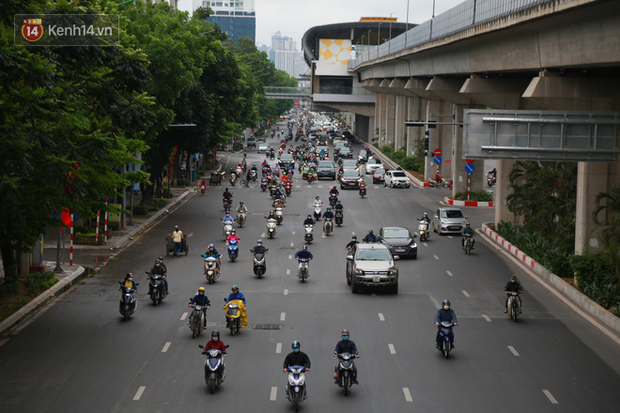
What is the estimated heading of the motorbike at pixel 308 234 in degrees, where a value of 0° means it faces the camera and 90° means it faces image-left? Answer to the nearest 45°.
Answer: approximately 0°

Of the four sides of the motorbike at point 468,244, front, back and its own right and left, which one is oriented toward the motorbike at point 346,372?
front

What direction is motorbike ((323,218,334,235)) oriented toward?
toward the camera

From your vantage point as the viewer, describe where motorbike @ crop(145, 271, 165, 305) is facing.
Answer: facing the viewer

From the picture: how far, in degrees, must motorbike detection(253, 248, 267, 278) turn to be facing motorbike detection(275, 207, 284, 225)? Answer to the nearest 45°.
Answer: approximately 180°

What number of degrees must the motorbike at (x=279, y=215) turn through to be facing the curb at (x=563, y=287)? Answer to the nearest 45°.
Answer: approximately 45° to its left

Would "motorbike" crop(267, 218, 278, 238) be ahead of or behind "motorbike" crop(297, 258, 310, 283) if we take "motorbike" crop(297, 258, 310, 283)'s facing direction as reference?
behind

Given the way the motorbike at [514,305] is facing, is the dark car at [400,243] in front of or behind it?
behind

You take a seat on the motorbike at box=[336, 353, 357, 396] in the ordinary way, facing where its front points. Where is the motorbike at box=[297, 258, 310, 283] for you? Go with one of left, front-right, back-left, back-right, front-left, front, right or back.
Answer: back

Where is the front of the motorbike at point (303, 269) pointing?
toward the camera

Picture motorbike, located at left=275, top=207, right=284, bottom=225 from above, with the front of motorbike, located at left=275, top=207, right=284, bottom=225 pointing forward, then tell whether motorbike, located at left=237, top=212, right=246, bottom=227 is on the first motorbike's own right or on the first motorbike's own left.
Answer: on the first motorbike's own right

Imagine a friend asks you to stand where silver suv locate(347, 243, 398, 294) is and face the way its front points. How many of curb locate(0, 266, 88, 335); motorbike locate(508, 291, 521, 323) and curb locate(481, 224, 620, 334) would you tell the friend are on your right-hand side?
1

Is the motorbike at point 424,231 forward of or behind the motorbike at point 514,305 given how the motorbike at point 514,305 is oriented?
behind

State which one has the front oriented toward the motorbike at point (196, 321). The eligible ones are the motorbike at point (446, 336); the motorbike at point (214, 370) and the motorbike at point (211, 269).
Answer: the motorbike at point (211, 269)

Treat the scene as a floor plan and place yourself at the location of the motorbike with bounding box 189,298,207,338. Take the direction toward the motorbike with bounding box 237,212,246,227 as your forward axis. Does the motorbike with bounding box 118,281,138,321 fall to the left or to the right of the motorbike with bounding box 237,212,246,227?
left

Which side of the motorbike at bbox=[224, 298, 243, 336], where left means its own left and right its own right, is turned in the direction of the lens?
front

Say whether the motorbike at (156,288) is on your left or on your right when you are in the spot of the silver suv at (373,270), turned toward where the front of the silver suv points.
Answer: on your right

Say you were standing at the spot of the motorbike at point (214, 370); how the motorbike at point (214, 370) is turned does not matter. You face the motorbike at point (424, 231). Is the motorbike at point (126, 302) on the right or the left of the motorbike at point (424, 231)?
left
